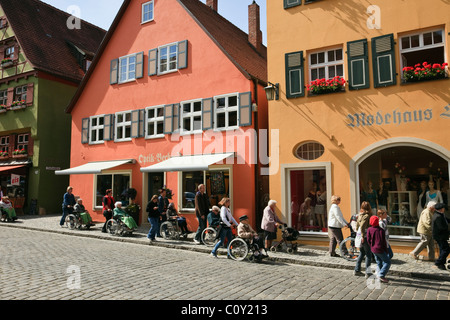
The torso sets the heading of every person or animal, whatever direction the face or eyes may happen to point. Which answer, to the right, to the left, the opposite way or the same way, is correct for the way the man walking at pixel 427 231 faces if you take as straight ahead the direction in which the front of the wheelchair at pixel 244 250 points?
the same way

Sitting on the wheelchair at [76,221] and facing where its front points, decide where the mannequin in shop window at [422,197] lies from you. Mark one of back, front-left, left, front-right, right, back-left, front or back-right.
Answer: front

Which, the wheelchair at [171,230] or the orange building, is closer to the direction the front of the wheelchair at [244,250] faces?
the orange building

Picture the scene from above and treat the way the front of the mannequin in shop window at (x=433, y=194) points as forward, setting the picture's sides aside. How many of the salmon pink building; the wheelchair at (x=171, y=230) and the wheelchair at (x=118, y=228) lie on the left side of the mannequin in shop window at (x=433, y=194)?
0

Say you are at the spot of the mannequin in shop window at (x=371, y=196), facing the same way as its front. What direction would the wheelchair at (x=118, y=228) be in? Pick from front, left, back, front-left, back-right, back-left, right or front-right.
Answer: right

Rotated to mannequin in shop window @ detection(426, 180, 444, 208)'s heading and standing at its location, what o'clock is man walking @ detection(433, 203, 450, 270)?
The man walking is roughly at 12 o'clock from the mannequin in shop window.

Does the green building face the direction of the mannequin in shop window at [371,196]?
no

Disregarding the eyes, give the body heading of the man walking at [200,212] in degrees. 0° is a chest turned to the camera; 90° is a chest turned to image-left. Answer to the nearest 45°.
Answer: approximately 315°

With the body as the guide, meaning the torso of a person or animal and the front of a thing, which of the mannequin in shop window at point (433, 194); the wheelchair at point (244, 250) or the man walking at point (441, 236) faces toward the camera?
the mannequin in shop window

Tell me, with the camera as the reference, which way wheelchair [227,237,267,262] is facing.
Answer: facing to the right of the viewer

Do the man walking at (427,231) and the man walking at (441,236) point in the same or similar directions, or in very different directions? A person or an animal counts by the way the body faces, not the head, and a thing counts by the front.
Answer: same or similar directions
